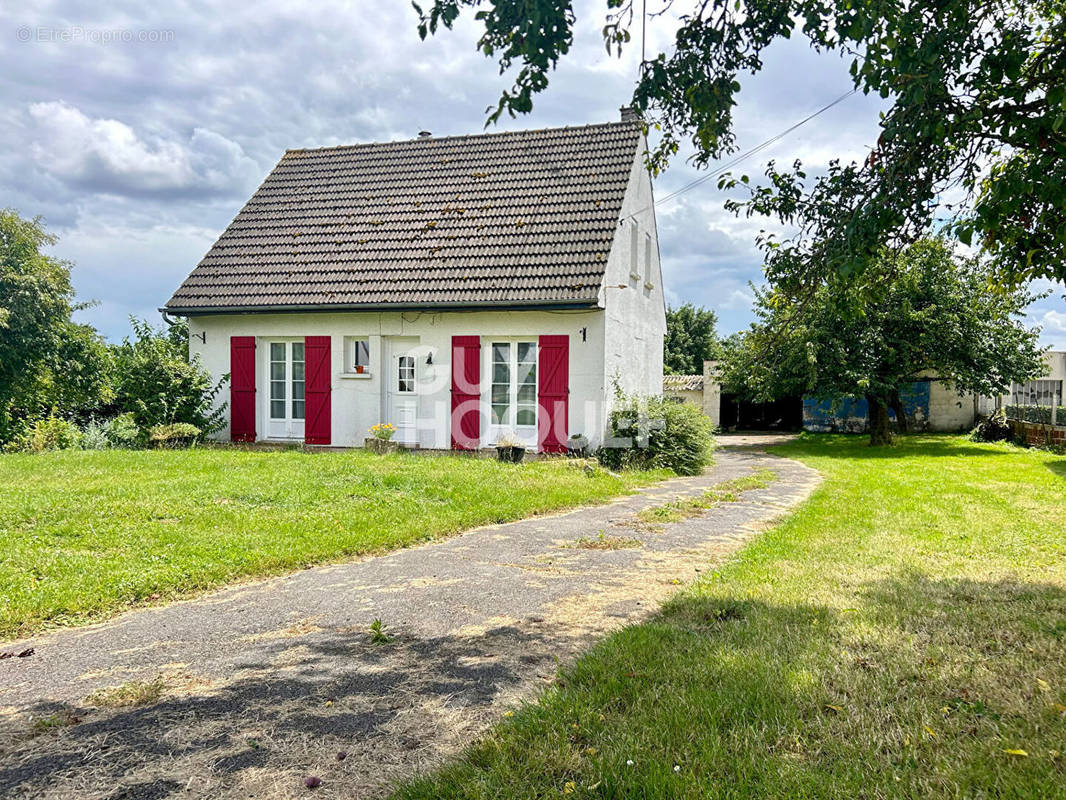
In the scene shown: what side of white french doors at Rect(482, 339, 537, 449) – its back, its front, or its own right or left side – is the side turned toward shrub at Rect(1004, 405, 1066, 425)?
left

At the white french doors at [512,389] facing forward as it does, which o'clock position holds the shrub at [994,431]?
The shrub is roughly at 8 o'clock from the white french doors.

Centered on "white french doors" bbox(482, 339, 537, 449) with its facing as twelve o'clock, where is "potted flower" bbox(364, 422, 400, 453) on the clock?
The potted flower is roughly at 3 o'clock from the white french doors.

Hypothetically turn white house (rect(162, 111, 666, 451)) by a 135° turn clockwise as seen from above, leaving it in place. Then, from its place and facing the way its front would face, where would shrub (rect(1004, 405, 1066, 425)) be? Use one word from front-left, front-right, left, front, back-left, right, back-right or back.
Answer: back-right

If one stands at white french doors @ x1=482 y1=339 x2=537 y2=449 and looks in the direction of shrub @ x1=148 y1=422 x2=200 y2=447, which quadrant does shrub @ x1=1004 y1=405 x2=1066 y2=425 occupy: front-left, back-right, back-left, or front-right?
back-right

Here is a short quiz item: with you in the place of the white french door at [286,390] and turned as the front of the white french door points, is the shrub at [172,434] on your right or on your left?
on your right

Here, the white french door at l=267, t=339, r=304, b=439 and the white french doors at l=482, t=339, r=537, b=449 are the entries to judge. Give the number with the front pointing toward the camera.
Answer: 2

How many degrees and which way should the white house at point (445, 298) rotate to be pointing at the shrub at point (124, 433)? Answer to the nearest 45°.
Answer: approximately 90° to its right

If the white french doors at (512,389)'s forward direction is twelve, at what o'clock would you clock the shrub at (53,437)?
The shrub is roughly at 3 o'clock from the white french doors.

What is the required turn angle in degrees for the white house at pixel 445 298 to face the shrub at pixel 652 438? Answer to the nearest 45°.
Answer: approximately 45° to its left

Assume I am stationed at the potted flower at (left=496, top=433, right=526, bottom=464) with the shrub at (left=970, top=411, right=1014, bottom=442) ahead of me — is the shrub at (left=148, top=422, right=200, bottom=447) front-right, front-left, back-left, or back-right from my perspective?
back-left
